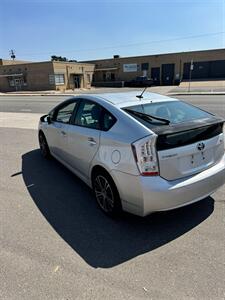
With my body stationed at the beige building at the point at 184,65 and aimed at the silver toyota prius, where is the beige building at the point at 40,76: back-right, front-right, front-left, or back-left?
front-right

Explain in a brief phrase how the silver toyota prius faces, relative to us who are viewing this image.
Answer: facing away from the viewer and to the left of the viewer

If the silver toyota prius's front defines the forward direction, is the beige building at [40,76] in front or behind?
in front

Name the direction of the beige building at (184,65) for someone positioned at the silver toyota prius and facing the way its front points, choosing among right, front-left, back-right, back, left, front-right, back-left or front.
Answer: front-right
